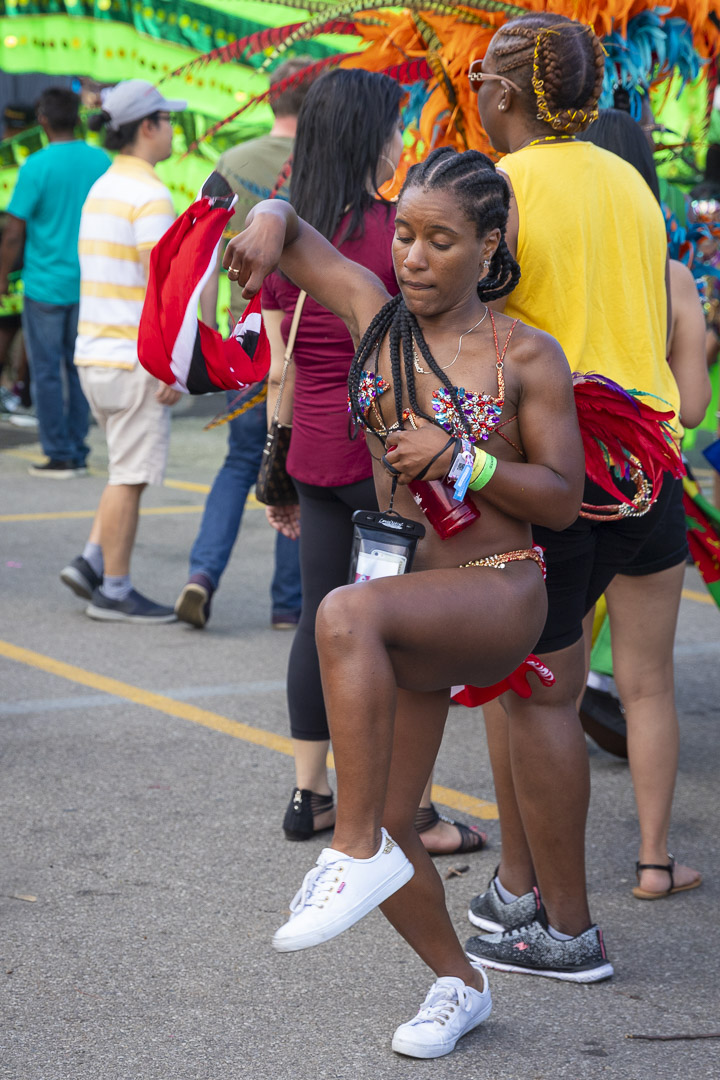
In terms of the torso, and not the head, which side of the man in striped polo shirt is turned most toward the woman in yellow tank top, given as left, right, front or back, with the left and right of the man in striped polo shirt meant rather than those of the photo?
right

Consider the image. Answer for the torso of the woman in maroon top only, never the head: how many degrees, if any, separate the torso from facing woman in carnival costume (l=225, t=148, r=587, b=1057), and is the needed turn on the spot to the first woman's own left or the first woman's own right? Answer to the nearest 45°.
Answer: approximately 135° to the first woman's own right

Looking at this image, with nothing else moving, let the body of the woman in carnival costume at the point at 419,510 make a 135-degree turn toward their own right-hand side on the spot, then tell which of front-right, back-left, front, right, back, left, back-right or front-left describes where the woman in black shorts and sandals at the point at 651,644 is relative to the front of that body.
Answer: front-right

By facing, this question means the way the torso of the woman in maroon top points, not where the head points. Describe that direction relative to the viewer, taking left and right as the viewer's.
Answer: facing away from the viewer and to the right of the viewer

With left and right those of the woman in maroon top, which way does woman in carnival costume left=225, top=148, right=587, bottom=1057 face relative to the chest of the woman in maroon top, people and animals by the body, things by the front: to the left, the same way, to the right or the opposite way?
the opposite way

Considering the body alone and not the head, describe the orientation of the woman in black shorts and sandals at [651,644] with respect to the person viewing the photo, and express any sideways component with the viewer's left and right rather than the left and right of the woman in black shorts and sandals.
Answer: facing away from the viewer and to the right of the viewer

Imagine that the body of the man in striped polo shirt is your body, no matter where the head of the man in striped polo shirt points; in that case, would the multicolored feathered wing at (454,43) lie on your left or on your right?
on your right

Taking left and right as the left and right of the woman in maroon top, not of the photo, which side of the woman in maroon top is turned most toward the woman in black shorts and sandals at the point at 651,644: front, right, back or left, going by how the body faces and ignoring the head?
right

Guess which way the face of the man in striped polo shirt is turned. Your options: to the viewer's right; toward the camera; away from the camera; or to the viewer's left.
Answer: to the viewer's right

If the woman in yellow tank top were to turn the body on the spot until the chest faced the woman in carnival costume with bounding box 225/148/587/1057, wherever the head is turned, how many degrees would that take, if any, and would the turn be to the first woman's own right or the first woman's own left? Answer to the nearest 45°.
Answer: approximately 135° to the first woman's own left
